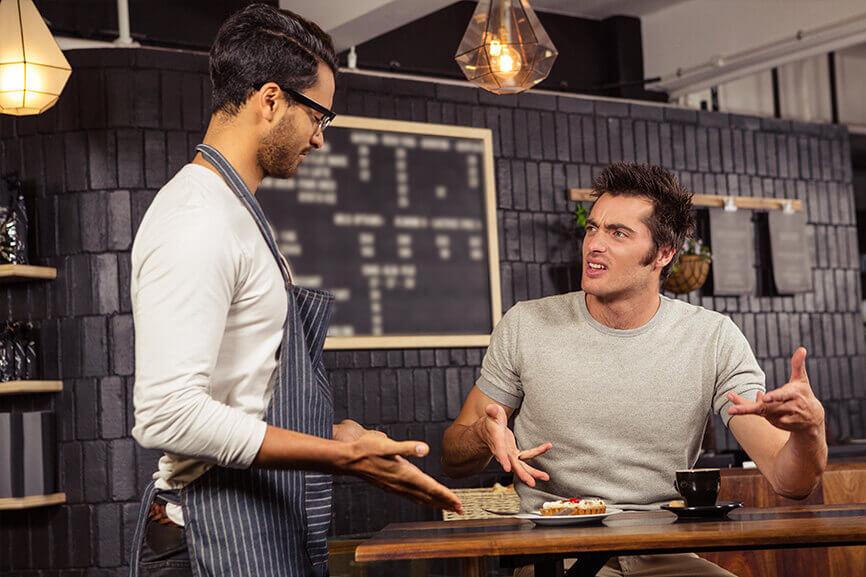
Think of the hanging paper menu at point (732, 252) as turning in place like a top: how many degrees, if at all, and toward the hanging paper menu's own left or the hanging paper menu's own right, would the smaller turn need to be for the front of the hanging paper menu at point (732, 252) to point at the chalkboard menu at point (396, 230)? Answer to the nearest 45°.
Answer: approximately 45° to the hanging paper menu's own right

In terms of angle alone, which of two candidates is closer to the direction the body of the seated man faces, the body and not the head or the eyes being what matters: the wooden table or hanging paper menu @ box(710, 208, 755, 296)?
the wooden table

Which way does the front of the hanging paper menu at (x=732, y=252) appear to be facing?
toward the camera

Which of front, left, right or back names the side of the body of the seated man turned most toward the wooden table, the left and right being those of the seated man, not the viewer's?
front

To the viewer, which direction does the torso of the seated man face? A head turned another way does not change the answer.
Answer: toward the camera

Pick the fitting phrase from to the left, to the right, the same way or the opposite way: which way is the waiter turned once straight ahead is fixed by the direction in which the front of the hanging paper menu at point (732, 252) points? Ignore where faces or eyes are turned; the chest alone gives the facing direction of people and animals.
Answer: to the left

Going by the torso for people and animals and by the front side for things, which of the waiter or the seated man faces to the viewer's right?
the waiter

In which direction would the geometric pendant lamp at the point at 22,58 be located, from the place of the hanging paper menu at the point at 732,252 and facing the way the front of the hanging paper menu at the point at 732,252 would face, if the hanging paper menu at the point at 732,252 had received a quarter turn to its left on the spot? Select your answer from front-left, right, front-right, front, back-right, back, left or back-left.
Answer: back-right

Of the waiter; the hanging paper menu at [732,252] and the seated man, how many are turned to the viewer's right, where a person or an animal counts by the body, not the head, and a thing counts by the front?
1

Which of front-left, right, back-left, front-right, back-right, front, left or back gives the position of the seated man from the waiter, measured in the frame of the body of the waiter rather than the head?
front-left

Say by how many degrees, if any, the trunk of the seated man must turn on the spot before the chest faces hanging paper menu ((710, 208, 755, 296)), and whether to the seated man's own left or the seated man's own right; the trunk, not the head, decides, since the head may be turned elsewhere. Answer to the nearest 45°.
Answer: approximately 180°

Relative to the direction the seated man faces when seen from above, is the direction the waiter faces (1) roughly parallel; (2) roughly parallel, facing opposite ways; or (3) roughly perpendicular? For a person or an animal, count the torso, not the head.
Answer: roughly perpendicular

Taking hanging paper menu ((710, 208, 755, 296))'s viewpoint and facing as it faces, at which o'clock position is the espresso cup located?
The espresso cup is roughly at 12 o'clock from the hanging paper menu.

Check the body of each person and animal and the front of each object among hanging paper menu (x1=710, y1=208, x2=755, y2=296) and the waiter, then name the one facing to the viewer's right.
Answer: the waiter

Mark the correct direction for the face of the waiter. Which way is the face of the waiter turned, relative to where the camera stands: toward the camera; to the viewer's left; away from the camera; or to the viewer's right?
to the viewer's right

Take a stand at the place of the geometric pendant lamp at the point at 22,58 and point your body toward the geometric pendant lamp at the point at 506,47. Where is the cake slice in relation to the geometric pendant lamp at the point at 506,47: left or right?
right

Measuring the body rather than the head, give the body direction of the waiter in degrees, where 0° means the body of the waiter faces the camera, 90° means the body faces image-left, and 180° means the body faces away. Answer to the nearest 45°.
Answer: approximately 270°
